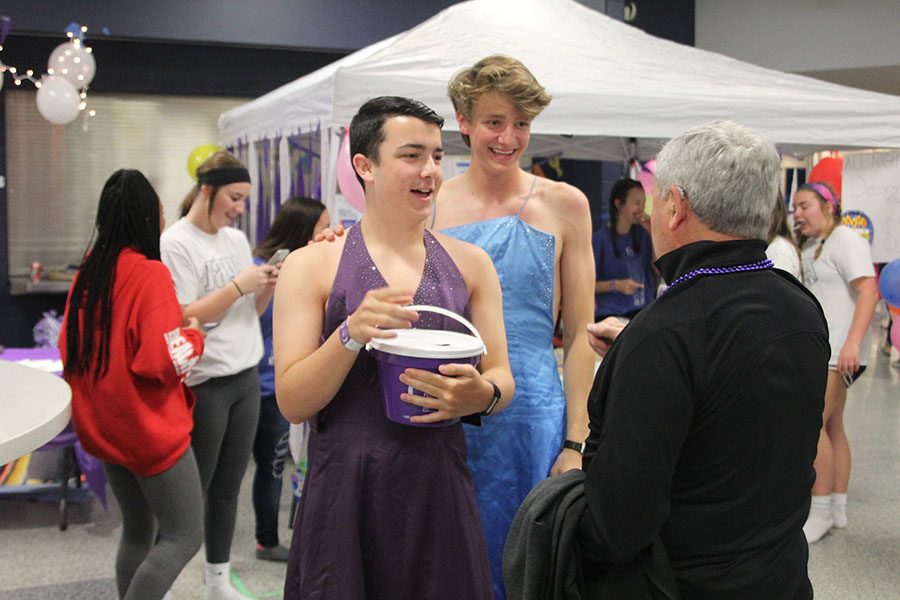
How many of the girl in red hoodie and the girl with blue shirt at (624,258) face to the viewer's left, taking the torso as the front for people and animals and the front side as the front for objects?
0

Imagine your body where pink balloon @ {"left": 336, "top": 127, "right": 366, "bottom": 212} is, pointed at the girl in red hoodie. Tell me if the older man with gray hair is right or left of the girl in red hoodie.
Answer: left

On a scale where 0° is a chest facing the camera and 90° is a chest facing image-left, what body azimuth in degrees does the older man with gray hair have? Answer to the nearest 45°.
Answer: approximately 135°

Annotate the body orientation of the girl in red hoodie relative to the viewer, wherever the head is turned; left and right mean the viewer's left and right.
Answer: facing away from the viewer and to the right of the viewer

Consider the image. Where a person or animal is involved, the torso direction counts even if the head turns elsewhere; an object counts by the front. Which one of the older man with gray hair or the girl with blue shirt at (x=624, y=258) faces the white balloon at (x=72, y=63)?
the older man with gray hair

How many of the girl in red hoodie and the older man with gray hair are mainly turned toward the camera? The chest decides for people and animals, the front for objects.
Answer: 0

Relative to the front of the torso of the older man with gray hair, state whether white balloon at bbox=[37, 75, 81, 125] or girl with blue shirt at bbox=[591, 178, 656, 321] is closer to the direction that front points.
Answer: the white balloon

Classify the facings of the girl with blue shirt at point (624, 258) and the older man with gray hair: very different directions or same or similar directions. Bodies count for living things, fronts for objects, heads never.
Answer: very different directions

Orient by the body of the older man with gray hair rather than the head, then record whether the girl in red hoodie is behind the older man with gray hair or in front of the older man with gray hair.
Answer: in front
